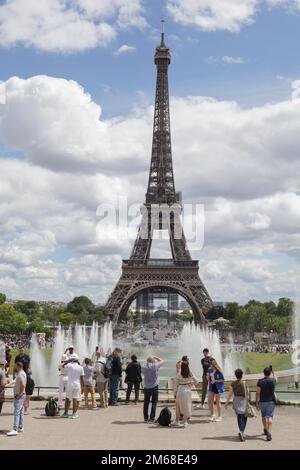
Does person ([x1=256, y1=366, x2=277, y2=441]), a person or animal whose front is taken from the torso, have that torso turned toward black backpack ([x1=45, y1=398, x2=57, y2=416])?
no

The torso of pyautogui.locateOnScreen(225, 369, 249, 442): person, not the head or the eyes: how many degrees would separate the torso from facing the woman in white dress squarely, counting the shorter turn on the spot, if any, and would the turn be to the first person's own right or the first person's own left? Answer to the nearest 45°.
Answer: approximately 45° to the first person's own left

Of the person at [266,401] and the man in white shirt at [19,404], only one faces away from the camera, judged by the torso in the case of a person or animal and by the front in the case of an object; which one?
the person

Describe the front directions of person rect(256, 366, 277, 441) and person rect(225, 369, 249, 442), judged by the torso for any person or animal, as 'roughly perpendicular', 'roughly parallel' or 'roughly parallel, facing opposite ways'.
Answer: roughly parallel

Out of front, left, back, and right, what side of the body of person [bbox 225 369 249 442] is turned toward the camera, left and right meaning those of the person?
back

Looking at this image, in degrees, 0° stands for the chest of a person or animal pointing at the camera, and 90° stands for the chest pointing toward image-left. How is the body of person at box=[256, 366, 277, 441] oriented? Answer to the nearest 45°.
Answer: approximately 180°

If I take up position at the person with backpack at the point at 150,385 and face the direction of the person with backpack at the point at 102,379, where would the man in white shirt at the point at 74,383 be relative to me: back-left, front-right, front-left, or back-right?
front-left

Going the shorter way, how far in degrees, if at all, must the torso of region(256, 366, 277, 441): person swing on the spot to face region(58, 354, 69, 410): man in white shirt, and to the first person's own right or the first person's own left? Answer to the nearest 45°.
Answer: approximately 45° to the first person's own left

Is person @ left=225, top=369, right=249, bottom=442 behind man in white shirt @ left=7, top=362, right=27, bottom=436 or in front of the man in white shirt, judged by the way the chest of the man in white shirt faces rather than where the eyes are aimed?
behind

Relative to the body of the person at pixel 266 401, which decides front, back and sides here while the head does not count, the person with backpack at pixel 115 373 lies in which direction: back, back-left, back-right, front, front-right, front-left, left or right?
front-left
